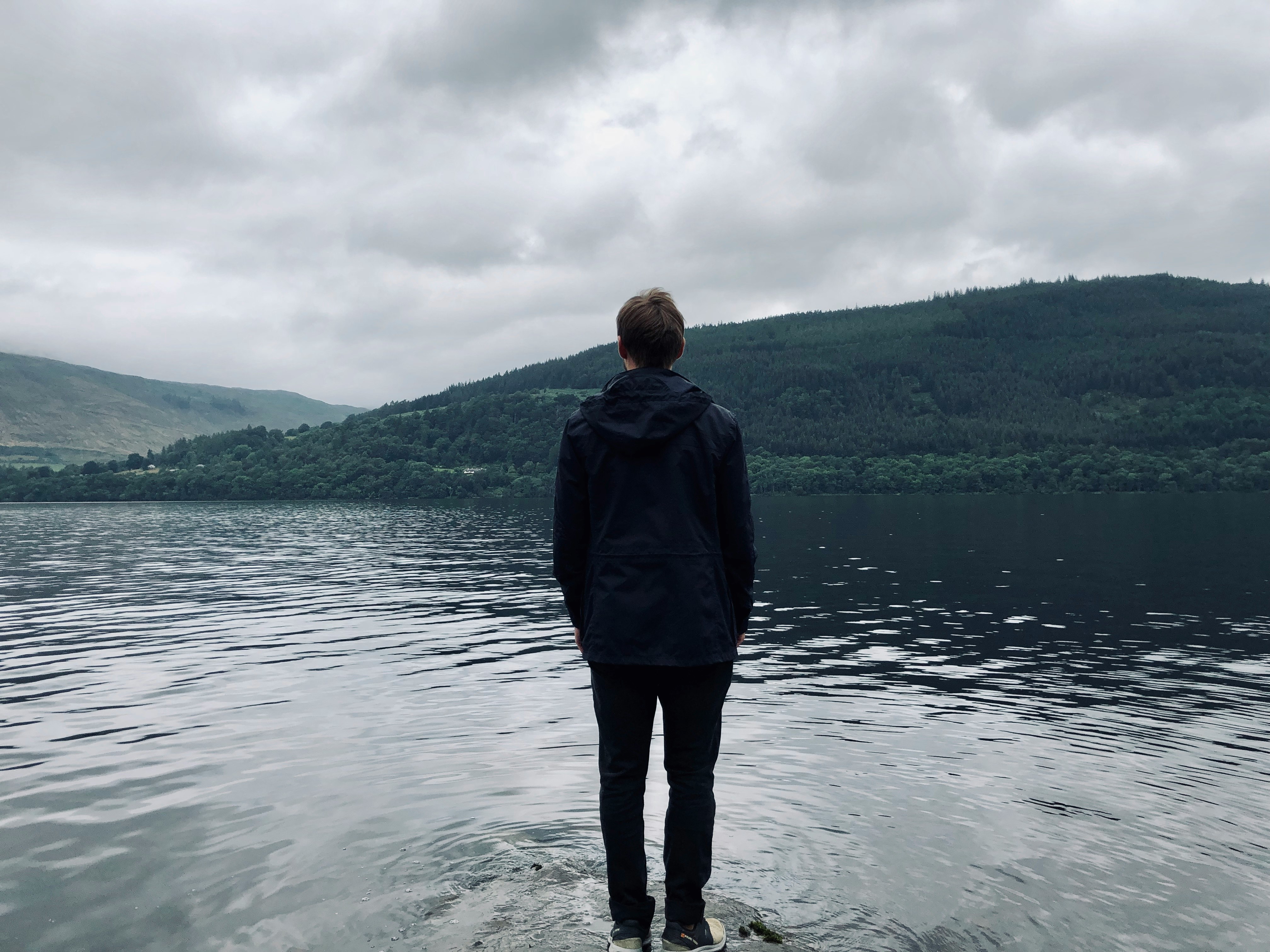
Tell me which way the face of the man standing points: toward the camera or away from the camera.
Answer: away from the camera

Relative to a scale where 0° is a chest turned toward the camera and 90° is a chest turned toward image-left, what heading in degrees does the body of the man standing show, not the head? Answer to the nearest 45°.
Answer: approximately 180°
